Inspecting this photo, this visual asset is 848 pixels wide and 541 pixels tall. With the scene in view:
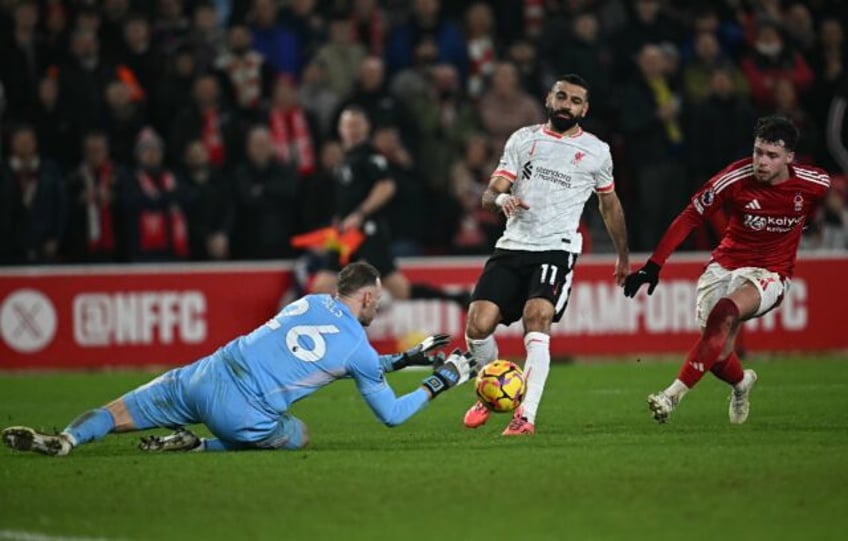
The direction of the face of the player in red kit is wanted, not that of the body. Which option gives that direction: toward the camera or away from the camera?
toward the camera

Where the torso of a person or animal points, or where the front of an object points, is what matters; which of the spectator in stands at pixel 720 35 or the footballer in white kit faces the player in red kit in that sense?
the spectator in stands

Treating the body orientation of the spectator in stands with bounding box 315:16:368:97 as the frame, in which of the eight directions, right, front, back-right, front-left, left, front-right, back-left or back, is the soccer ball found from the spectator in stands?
front

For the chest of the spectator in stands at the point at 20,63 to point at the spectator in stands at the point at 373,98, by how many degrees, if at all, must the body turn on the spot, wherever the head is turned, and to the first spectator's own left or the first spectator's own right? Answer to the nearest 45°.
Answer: approximately 90° to the first spectator's own left

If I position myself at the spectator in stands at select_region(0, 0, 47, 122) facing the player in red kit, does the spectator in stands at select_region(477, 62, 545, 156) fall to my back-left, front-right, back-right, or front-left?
front-left

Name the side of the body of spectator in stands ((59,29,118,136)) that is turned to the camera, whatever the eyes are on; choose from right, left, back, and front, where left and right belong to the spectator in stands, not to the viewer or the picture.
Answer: front

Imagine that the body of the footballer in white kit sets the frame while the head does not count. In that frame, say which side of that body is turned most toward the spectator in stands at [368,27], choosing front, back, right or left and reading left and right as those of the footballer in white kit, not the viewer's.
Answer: back

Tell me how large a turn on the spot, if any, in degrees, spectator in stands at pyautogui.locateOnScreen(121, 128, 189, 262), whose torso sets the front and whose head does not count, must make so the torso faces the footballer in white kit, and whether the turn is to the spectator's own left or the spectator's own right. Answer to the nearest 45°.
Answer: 0° — they already face them

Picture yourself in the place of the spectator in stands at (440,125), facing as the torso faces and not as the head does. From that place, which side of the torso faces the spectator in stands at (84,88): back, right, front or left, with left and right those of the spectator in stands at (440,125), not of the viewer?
right

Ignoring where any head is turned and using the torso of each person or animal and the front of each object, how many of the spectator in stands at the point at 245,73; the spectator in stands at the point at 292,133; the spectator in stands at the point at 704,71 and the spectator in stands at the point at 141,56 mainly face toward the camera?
4

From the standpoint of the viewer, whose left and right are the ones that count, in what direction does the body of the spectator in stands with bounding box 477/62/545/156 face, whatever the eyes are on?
facing the viewer

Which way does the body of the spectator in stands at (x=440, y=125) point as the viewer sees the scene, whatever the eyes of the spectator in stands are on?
toward the camera

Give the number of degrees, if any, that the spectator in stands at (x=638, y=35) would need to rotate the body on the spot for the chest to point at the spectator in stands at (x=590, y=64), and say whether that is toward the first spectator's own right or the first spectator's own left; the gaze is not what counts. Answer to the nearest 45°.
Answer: approximately 45° to the first spectator's own right
